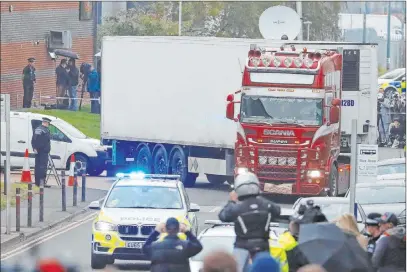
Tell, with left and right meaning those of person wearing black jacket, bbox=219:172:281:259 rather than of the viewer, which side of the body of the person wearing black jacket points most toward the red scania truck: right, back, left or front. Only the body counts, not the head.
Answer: front

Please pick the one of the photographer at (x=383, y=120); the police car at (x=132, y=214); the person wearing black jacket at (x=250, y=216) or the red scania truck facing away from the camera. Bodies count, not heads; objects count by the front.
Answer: the person wearing black jacket

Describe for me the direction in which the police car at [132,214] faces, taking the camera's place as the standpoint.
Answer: facing the viewer

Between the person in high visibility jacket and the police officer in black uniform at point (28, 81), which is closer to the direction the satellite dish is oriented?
the person in high visibility jacket

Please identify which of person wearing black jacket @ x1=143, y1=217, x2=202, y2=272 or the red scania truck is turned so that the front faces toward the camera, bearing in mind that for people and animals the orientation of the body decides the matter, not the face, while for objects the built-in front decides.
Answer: the red scania truck

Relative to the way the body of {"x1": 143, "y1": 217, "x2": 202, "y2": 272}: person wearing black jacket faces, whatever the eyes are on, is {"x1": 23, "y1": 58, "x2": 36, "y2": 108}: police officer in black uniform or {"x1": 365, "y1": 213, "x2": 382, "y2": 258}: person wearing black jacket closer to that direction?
the police officer in black uniform

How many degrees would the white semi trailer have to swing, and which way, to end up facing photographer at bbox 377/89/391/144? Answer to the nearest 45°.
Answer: approximately 90° to its left

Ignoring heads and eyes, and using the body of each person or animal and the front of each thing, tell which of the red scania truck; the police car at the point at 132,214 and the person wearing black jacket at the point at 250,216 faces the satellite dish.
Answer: the person wearing black jacket

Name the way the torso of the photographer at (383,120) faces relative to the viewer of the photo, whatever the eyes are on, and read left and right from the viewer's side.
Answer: facing the viewer and to the left of the viewer

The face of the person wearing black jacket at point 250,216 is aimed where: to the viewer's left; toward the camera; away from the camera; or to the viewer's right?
away from the camera

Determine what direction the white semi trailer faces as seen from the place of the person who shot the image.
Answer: facing the viewer and to the right of the viewer

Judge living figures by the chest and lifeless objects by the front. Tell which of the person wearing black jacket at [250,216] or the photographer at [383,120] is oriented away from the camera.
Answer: the person wearing black jacket

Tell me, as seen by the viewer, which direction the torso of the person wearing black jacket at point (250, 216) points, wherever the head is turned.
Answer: away from the camera

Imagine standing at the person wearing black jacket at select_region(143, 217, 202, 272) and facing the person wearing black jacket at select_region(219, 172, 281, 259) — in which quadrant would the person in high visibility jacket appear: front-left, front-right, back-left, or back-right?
front-right

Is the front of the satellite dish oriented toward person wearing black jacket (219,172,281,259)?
yes

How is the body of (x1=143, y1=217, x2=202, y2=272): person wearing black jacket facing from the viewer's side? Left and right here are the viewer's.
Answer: facing away from the viewer

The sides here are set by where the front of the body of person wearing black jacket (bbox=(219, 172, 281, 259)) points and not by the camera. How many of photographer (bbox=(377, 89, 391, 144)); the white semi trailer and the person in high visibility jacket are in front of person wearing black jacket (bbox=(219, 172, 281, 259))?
2

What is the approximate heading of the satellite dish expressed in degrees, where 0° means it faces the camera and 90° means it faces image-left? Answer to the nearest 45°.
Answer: approximately 0°
